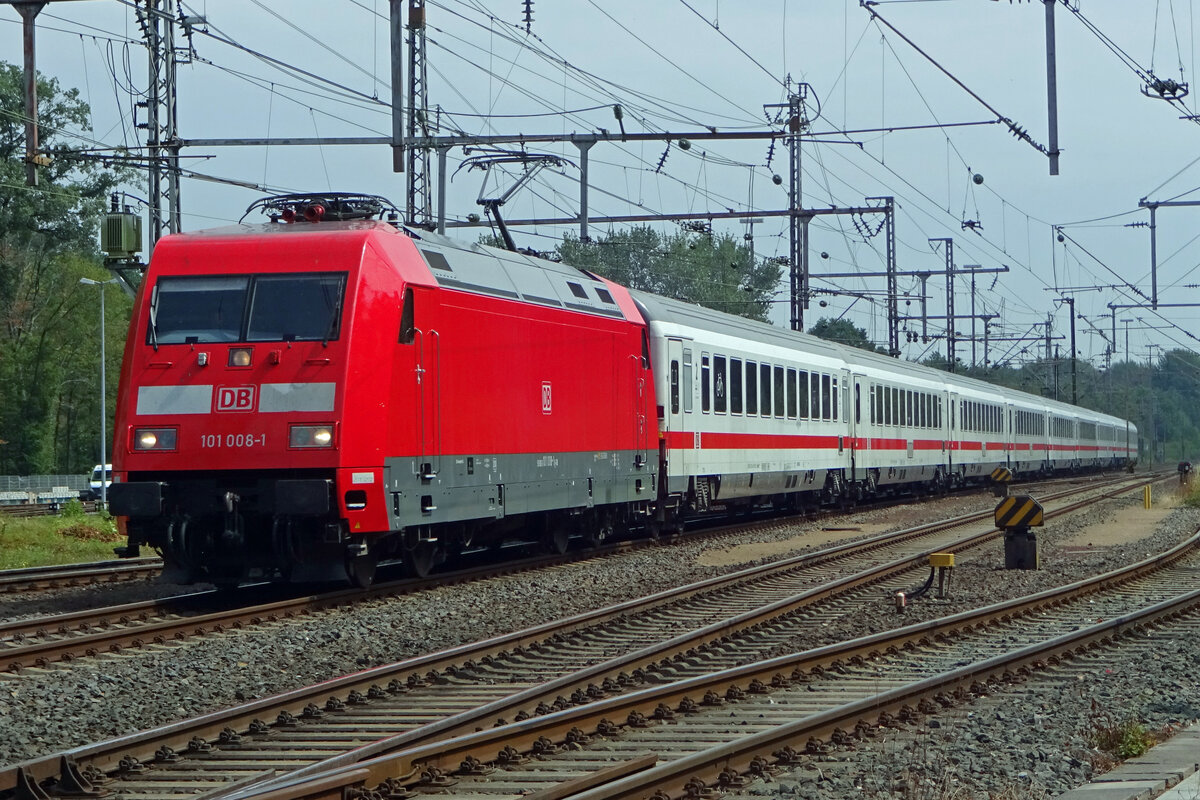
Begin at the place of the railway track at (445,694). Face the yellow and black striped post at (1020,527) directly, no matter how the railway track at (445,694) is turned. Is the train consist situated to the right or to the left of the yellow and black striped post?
left

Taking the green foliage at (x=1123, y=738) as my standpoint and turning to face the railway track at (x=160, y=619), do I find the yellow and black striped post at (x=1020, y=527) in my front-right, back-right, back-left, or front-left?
front-right

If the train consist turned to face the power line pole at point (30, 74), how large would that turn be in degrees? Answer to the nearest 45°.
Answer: approximately 45° to its right

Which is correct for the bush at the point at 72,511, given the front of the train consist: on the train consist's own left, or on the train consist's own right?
on the train consist's own right

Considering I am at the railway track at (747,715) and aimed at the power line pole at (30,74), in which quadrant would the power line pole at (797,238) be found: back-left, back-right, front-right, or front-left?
front-right

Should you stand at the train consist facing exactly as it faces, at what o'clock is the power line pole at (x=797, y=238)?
The power line pole is roughly at 5 o'clock from the train consist.

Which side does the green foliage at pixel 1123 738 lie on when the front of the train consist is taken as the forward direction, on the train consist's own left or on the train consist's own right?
on the train consist's own left

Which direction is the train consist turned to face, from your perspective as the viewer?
facing the viewer and to the left of the viewer
